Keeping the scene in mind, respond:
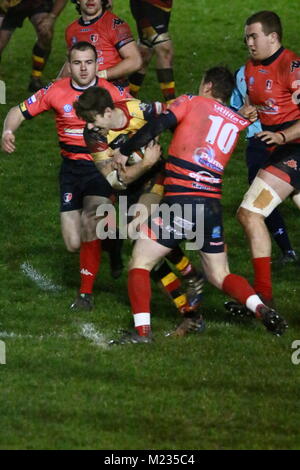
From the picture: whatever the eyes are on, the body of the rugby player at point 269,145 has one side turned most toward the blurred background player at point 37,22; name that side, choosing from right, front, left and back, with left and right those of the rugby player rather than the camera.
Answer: right

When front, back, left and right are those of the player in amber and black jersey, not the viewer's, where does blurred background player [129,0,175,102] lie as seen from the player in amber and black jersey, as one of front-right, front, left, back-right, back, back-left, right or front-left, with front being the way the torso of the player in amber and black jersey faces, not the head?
back-right

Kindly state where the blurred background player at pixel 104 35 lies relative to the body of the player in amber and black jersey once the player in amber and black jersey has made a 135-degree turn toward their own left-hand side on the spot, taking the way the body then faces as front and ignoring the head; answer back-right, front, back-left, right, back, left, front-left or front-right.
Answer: left

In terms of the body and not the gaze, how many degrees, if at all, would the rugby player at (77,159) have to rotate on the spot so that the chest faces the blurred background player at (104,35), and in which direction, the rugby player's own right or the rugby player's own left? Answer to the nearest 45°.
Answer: approximately 180°

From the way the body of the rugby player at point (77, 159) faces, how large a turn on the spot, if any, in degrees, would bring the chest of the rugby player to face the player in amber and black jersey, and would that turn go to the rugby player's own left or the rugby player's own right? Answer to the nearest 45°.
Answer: approximately 45° to the rugby player's own left

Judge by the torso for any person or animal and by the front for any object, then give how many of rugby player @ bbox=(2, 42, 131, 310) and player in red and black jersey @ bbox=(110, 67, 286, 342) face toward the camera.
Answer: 1

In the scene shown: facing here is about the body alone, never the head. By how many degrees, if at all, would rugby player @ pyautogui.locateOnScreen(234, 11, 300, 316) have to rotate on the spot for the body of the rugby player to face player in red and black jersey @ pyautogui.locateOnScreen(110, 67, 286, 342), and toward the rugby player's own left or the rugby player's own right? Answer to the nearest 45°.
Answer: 0° — they already face them

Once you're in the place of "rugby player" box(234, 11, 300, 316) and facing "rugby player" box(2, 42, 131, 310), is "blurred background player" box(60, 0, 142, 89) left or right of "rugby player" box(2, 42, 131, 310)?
right
